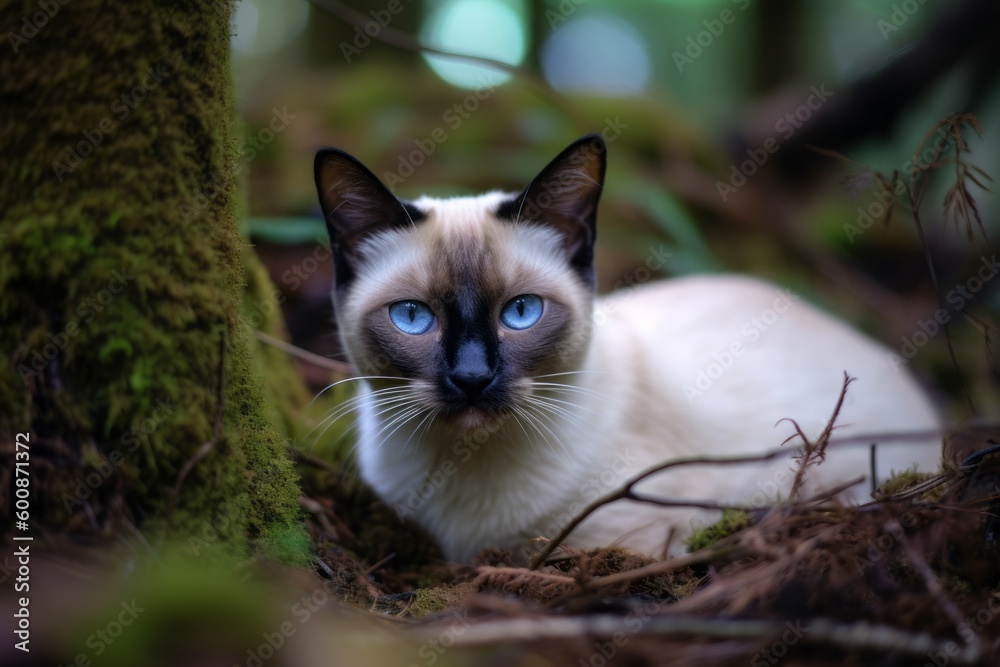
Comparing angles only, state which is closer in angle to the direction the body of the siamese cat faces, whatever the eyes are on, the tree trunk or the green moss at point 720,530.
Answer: the tree trunk

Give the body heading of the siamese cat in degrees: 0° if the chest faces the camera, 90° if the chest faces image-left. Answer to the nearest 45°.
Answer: approximately 45°
